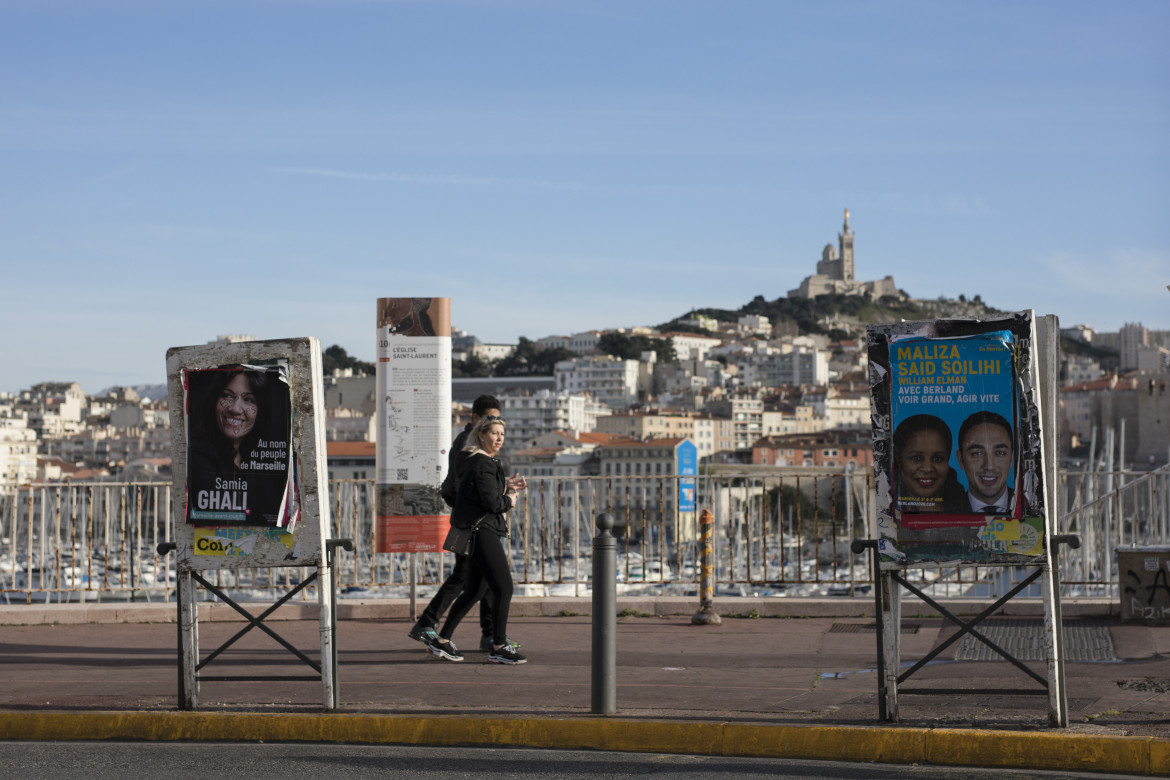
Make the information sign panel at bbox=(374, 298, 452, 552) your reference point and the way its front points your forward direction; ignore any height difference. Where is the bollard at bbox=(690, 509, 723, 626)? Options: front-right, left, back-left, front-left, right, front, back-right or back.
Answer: left

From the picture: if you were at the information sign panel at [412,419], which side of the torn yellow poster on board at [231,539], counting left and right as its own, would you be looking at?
back

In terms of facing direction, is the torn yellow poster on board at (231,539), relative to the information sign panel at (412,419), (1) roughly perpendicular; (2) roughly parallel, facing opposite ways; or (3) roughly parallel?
roughly parallel

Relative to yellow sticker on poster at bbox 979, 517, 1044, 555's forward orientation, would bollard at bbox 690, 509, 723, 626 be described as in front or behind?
behind

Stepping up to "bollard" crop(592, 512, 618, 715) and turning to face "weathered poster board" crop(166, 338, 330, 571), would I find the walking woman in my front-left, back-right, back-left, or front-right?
front-right

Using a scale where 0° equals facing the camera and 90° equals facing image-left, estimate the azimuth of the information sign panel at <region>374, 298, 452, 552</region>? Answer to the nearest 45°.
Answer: approximately 0°

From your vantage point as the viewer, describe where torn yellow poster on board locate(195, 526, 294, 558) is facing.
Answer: facing the viewer

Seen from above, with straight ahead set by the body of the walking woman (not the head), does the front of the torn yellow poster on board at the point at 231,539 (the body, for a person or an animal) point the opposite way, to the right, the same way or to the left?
to the right

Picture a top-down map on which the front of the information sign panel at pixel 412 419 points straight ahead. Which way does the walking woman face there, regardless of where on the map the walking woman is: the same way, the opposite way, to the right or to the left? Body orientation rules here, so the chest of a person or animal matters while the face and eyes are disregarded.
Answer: to the left

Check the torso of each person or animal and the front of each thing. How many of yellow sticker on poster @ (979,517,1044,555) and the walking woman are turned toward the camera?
1

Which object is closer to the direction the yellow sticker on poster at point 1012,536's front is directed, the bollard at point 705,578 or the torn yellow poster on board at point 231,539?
the torn yellow poster on board

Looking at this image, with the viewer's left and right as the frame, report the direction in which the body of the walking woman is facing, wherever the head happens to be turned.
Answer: facing to the right of the viewer

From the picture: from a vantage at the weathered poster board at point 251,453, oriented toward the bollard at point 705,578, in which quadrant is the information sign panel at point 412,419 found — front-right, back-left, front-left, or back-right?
front-left
